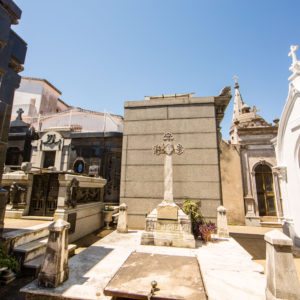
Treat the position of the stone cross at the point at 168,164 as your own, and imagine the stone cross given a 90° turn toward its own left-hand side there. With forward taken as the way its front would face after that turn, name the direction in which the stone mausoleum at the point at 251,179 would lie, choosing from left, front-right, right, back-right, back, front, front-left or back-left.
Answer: front-left

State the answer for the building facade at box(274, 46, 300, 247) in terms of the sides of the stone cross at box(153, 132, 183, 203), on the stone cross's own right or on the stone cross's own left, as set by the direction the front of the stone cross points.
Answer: on the stone cross's own left

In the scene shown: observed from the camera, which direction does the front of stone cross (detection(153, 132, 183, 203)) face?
facing the viewer

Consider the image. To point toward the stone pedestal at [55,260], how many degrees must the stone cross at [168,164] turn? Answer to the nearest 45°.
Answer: approximately 45° to its right

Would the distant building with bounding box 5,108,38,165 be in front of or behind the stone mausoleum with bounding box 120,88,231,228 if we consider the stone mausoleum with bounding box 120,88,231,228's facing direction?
behind

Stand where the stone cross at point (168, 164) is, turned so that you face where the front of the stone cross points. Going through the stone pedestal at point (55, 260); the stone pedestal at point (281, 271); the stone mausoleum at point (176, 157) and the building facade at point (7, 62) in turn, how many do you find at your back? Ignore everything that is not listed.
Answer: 1

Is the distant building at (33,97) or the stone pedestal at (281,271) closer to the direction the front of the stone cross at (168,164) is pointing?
the stone pedestal

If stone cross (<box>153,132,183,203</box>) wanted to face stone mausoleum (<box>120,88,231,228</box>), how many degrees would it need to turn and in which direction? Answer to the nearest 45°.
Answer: approximately 180°
